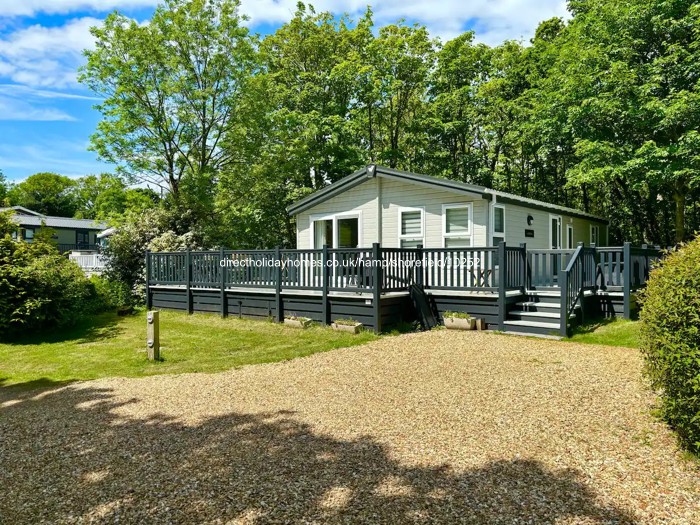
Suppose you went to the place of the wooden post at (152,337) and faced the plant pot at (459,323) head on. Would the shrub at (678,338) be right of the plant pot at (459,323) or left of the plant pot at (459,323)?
right

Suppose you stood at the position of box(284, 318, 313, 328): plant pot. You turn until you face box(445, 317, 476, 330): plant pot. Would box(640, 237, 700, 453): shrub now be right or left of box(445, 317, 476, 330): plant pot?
right

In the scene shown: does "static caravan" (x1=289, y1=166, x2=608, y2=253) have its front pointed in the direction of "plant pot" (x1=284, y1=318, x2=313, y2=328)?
yes

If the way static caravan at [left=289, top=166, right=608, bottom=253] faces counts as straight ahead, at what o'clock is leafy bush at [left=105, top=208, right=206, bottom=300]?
The leafy bush is roughly at 2 o'clock from the static caravan.

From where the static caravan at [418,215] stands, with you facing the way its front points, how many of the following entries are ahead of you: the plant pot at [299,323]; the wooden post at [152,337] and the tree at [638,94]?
2

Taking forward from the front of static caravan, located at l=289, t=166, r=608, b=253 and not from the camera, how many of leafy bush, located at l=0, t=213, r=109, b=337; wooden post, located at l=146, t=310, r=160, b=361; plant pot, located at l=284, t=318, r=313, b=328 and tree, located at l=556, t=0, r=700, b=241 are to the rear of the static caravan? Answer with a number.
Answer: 1

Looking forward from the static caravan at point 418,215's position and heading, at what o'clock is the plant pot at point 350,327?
The plant pot is roughly at 11 o'clock from the static caravan.

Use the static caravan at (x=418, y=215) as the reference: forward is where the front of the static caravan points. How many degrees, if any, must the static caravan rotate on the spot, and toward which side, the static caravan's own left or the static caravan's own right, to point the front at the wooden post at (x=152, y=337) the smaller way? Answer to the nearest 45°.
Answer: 0° — it already faces it

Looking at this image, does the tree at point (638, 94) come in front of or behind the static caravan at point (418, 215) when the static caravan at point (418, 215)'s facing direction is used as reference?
behind

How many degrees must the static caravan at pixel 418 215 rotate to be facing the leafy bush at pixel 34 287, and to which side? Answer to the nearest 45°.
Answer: approximately 45° to its right

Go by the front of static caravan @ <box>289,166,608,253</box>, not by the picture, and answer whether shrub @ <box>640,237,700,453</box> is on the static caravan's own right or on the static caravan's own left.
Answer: on the static caravan's own left

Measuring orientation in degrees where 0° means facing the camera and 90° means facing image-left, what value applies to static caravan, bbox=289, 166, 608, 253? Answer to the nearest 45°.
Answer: approximately 45°
